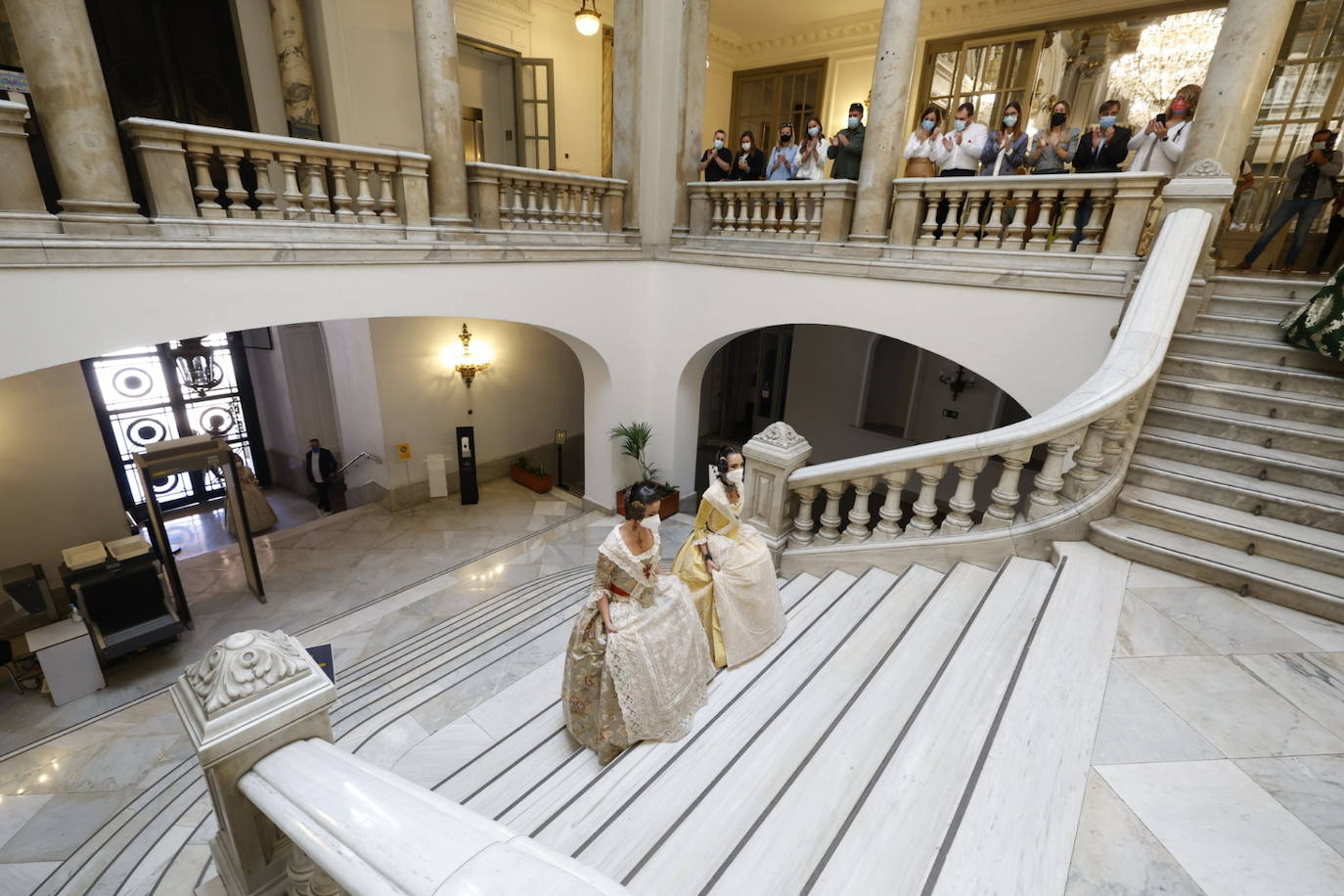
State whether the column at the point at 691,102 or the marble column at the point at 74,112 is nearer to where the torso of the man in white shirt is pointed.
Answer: the marble column

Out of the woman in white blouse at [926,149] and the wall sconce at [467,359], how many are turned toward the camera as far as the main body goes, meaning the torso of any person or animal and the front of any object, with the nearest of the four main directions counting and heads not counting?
2

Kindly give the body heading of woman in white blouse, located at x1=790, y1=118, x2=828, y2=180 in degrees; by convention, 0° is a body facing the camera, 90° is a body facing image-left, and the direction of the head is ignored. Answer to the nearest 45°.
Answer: approximately 0°

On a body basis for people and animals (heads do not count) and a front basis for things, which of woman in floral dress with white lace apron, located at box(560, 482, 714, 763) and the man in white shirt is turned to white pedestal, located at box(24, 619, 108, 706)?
the man in white shirt

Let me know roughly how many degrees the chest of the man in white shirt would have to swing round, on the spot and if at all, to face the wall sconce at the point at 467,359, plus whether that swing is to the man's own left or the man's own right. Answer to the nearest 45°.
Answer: approximately 45° to the man's own right
